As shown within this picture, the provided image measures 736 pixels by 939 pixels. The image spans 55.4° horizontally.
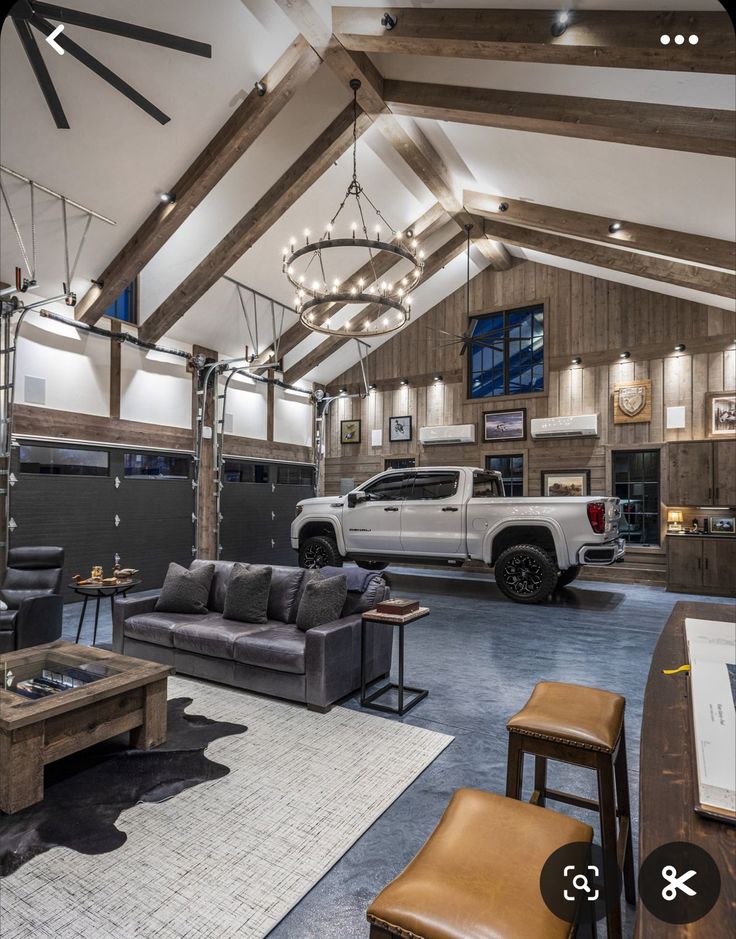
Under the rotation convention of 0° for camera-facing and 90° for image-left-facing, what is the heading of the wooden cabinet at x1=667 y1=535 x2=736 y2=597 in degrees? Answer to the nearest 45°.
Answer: approximately 0°

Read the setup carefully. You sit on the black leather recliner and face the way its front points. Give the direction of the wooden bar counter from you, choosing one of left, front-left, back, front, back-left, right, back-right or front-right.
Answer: front-left

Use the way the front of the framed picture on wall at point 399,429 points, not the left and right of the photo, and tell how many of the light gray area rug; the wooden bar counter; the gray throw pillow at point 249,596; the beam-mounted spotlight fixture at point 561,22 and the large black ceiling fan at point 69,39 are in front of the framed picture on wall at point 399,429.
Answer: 5

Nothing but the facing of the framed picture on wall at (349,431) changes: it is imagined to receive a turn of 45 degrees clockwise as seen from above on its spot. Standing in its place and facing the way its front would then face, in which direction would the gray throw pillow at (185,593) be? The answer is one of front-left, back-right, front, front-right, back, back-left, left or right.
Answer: front-left

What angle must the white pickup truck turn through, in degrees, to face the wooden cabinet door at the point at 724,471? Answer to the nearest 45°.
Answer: approximately 135° to its right

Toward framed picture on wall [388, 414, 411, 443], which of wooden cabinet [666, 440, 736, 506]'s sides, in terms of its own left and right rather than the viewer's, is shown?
right

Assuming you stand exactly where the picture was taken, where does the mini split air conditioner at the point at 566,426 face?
facing the viewer

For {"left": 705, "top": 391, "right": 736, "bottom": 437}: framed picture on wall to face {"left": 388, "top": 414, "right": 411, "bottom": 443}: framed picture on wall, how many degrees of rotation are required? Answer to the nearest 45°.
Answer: approximately 90° to its right

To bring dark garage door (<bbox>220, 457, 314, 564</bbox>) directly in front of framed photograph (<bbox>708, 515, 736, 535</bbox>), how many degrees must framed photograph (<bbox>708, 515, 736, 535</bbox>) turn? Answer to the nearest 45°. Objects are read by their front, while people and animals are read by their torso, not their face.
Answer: approximately 90° to its right

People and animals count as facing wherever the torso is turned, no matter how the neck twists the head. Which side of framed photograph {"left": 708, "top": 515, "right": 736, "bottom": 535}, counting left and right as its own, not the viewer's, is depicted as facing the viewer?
front

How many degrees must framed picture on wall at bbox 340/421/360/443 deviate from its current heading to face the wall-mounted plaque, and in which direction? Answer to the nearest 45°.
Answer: approximately 45° to its left

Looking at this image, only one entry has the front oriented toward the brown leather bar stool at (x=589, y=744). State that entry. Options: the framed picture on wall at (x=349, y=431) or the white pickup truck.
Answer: the framed picture on wall
